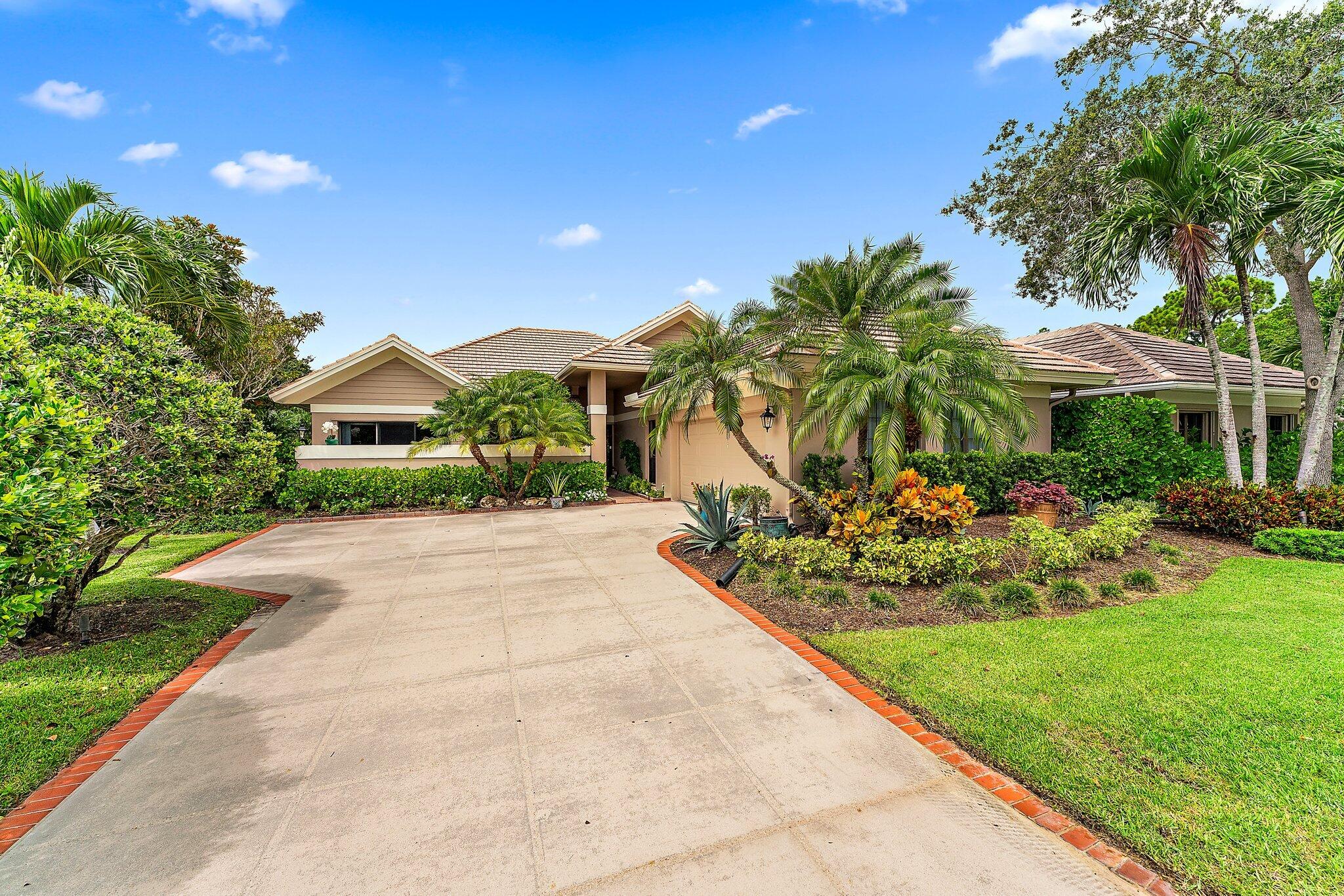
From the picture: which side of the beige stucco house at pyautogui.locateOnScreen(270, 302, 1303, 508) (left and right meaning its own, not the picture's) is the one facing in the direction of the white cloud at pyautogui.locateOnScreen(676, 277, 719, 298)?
back

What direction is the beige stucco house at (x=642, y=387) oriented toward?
toward the camera

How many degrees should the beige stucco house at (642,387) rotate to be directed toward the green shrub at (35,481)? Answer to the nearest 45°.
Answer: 0° — it already faces it

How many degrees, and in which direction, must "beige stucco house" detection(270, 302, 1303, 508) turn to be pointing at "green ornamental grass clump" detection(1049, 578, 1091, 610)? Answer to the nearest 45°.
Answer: approximately 45° to its left

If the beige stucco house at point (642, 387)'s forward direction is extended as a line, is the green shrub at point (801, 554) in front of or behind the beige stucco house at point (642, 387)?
in front

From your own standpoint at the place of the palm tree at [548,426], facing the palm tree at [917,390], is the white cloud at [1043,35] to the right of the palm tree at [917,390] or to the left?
left
